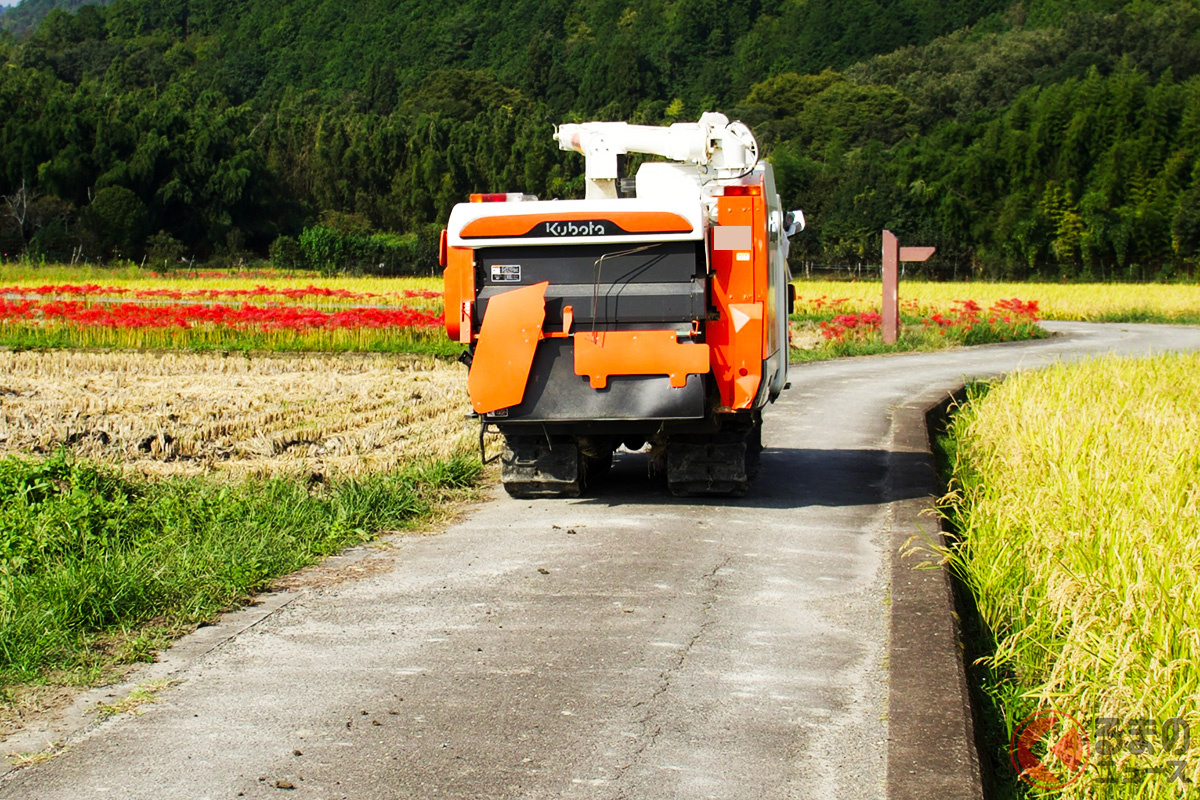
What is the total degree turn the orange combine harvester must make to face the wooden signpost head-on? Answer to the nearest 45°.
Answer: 0° — it already faces it

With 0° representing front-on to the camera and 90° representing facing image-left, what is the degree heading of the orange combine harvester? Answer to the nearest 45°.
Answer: approximately 180°
